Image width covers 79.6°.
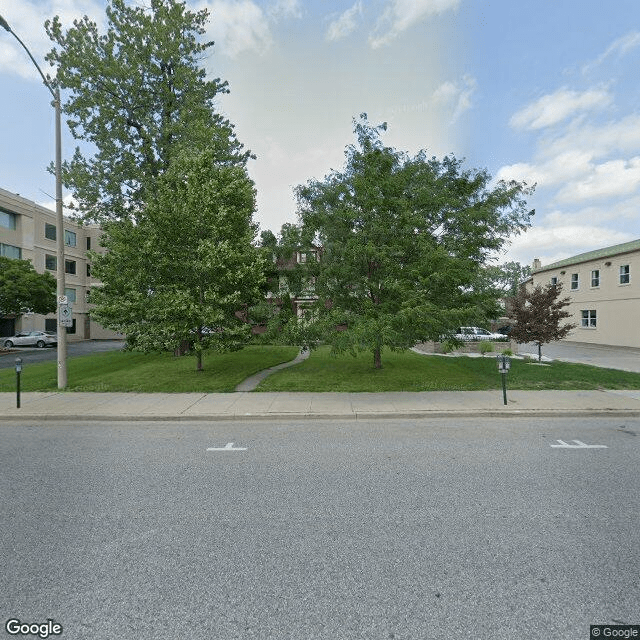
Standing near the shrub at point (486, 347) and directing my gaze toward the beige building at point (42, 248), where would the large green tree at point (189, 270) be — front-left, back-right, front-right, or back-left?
front-left

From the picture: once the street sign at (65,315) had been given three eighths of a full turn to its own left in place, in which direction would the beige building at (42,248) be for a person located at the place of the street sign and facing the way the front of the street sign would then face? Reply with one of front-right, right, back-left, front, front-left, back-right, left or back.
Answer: front-left

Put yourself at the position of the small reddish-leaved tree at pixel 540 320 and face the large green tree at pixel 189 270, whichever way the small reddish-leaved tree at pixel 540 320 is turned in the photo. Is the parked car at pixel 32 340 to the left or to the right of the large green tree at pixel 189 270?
right

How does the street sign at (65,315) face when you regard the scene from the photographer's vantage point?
facing the viewer

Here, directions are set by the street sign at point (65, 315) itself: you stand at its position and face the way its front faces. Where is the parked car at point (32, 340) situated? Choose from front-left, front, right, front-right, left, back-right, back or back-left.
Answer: back

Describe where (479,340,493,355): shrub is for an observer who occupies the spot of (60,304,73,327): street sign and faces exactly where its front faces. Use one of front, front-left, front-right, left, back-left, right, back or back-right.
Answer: left

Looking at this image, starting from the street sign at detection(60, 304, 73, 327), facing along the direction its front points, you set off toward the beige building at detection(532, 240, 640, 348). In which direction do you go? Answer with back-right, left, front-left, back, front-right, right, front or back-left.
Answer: left

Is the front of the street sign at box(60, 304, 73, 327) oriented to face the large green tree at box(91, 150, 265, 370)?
no

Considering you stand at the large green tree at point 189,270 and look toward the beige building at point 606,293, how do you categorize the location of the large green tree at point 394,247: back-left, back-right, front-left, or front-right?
front-right

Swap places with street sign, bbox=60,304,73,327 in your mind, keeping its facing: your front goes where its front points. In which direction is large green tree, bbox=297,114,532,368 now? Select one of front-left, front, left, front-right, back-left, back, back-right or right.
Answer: front-left

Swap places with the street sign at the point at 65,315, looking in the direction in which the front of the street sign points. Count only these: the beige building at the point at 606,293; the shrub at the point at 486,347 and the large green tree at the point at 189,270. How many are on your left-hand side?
3

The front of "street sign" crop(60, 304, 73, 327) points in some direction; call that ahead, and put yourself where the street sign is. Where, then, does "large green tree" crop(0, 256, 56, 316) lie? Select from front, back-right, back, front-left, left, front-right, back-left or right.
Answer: back
